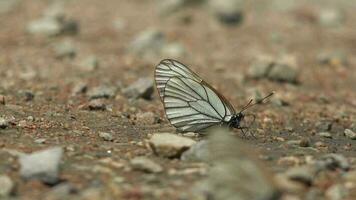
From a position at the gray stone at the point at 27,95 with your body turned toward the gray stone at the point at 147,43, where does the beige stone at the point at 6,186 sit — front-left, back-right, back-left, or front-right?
back-right

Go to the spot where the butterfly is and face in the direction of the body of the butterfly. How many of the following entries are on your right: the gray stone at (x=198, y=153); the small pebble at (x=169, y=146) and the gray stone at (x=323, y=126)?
2

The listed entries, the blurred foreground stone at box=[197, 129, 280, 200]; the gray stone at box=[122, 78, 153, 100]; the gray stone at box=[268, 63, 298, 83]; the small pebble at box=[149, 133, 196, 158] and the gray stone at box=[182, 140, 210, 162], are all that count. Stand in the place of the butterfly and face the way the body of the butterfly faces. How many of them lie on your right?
3

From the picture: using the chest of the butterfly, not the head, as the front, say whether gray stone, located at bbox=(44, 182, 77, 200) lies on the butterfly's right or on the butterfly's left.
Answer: on the butterfly's right

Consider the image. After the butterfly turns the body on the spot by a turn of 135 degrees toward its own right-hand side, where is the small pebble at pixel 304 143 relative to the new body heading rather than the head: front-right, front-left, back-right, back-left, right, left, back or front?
back-left

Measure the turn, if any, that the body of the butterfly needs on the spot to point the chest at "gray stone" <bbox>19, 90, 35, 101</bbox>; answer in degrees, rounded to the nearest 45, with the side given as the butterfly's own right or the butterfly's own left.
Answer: approximately 135° to the butterfly's own left

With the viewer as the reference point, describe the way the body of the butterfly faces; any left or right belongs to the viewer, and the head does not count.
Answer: facing to the right of the viewer

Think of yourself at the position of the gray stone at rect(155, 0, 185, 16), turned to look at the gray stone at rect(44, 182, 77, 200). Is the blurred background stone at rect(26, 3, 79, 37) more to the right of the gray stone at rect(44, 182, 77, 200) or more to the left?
right

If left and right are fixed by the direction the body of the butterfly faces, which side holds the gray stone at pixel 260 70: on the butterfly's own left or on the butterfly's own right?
on the butterfly's own left

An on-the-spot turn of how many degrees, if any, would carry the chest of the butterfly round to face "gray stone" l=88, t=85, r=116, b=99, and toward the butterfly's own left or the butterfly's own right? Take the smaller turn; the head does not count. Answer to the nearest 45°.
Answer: approximately 135° to the butterfly's own left

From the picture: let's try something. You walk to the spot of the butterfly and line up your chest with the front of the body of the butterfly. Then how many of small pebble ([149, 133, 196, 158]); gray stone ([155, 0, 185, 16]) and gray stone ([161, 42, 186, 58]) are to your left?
2
